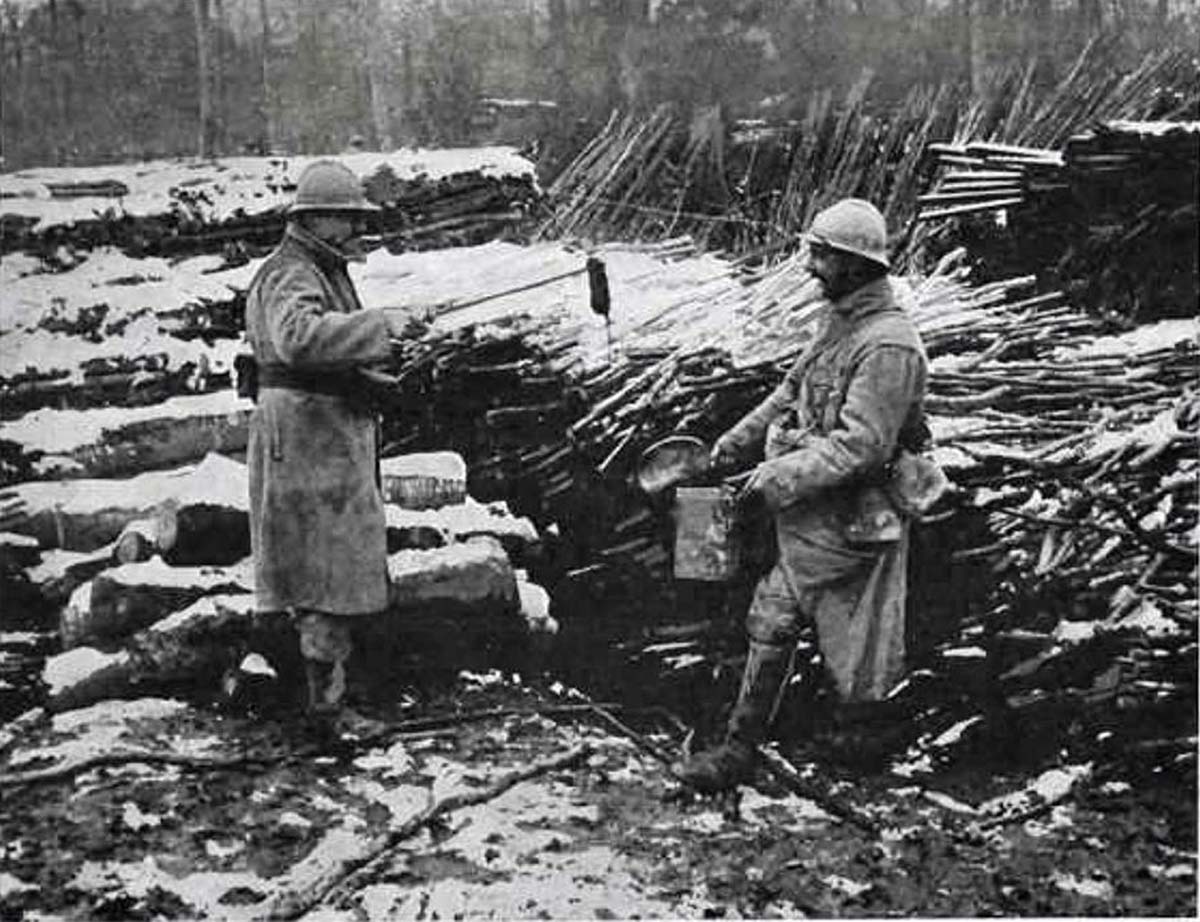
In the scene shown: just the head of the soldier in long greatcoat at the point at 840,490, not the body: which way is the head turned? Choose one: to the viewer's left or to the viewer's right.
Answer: to the viewer's left

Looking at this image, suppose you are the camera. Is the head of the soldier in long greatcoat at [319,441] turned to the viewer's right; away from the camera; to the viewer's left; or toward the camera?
to the viewer's right

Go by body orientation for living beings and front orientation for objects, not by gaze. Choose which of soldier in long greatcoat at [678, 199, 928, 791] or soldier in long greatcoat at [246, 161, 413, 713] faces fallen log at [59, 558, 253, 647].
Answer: soldier in long greatcoat at [678, 199, 928, 791]

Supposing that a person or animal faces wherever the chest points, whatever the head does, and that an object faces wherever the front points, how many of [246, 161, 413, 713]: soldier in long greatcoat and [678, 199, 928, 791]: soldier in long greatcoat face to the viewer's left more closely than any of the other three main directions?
1

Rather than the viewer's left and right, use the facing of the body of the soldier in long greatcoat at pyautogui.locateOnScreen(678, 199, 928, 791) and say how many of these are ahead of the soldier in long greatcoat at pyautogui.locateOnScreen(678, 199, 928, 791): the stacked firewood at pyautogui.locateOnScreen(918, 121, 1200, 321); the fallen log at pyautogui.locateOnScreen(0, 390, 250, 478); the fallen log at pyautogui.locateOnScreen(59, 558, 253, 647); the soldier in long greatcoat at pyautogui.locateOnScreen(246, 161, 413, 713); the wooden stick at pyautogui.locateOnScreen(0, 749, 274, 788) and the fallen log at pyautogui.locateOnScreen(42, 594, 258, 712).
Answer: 5

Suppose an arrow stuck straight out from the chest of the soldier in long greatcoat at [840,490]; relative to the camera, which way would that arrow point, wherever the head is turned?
to the viewer's left

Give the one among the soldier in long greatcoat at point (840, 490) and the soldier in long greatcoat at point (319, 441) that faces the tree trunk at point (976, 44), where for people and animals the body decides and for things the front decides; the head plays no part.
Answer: the soldier in long greatcoat at point (319, 441)

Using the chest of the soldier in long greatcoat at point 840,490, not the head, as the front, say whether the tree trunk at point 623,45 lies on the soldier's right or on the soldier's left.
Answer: on the soldier's right

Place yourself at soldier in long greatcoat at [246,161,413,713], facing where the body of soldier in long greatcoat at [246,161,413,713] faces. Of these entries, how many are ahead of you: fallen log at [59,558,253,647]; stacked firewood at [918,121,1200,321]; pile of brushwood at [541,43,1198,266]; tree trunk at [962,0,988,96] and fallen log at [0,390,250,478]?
3

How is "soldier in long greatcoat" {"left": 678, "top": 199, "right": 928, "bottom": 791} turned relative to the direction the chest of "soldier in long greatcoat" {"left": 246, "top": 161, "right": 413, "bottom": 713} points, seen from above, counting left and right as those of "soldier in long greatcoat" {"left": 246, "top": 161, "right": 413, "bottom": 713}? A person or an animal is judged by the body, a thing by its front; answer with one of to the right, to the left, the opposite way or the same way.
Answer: the opposite way

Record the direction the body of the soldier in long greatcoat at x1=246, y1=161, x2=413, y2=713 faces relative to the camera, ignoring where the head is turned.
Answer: to the viewer's right

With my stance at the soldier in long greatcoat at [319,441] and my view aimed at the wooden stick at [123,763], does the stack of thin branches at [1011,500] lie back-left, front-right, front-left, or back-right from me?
back-left
